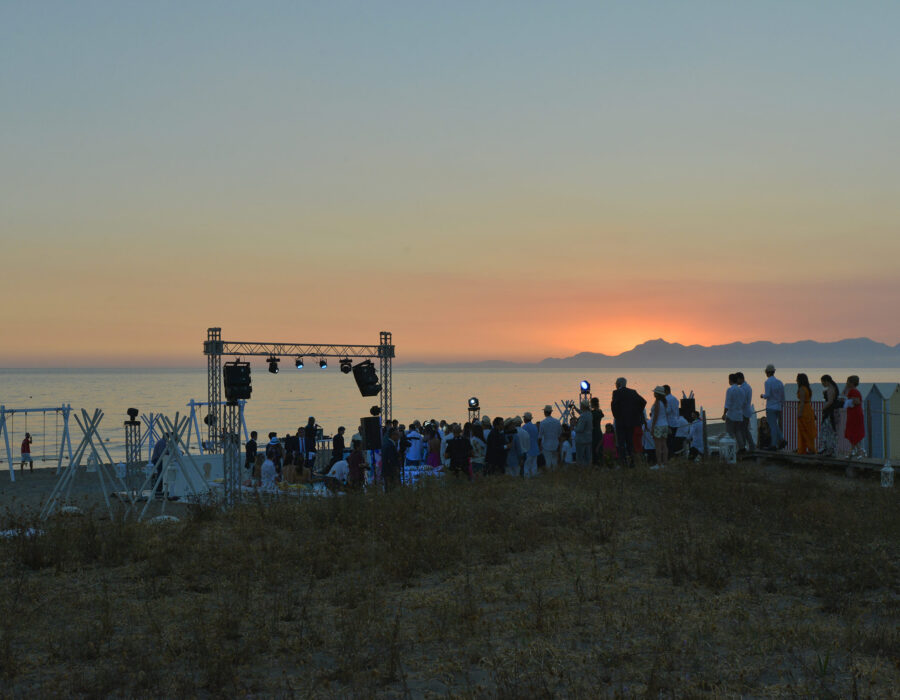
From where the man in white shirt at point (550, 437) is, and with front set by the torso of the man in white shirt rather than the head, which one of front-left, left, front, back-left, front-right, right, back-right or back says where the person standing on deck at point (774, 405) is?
right

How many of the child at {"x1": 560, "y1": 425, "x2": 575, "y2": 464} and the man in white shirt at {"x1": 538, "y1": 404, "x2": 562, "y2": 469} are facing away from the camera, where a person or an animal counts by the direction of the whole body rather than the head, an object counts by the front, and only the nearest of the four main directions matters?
2

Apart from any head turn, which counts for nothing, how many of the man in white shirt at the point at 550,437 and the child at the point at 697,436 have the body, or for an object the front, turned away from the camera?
2

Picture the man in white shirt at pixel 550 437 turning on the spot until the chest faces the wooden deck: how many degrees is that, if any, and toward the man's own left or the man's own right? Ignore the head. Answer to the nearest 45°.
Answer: approximately 90° to the man's own right

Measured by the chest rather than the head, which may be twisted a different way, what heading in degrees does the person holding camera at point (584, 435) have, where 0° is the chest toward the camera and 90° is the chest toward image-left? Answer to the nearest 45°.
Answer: approximately 135°

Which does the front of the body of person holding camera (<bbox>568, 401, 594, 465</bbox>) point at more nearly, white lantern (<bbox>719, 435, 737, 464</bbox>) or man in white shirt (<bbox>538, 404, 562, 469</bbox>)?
the man in white shirt

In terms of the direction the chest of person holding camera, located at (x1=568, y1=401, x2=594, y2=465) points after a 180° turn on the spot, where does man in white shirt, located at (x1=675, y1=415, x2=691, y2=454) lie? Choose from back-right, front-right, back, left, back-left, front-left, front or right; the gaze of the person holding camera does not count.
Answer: left

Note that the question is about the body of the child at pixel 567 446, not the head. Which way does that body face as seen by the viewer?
away from the camera

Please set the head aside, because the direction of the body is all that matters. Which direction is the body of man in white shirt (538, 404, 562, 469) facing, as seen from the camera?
away from the camera

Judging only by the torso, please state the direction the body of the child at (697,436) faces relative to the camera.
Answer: away from the camera
